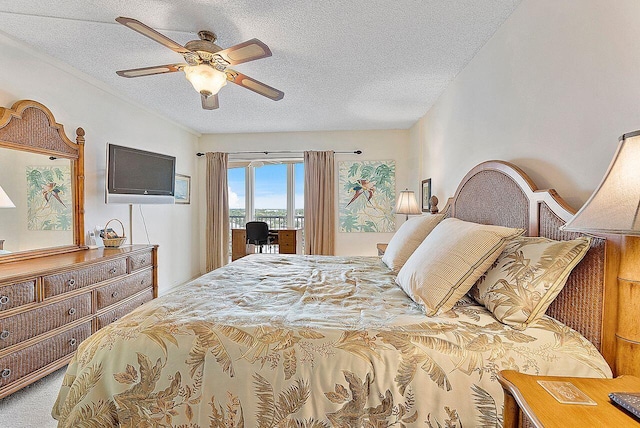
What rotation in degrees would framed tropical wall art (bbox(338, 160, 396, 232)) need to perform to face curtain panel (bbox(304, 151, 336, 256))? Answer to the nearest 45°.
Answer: approximately 90° to its right

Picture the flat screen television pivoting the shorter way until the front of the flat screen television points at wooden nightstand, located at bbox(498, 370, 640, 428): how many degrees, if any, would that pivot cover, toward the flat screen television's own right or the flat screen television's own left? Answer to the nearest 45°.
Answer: approximately 45° to the flat screen television's own right

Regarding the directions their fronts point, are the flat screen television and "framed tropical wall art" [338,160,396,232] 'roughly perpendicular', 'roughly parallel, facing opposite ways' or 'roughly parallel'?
roughly perpendicular

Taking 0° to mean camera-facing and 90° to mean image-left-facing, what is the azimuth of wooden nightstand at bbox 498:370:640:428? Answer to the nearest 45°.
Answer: approximately 45°

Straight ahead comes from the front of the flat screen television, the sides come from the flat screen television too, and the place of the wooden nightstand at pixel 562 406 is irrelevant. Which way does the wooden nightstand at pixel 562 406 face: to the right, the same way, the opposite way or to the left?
the opposite way

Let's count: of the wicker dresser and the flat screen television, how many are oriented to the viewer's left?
0

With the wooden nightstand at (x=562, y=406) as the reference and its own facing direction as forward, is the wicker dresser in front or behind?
in front

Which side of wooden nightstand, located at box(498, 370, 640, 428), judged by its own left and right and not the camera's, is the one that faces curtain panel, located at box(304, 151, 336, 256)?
right

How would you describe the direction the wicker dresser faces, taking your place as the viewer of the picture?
facing the viewer and to the right of the viewer

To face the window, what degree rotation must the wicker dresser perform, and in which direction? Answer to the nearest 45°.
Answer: approximately 90° to its left

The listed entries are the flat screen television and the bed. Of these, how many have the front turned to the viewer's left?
1

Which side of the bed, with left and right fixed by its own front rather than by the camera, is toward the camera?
left

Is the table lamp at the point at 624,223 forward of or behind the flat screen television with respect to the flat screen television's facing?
forward

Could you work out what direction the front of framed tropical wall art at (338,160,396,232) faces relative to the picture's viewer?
facing the viewer

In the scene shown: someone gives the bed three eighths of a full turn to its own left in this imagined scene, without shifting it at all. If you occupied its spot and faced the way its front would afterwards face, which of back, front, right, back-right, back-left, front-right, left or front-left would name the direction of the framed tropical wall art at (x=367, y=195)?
back-left

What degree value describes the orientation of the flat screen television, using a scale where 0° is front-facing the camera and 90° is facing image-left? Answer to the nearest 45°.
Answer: approximately 315°

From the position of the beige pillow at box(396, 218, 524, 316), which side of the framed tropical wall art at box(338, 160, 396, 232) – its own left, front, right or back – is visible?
front

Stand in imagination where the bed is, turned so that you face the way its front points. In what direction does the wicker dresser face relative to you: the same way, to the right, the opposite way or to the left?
the opposite way

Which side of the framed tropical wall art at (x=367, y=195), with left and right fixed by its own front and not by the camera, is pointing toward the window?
right

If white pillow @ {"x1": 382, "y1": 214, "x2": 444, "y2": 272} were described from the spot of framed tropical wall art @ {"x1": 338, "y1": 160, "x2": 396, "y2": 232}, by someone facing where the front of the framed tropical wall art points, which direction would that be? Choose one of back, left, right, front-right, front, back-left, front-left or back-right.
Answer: front

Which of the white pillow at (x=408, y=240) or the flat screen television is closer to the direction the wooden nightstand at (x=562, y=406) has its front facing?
the flat screen television
